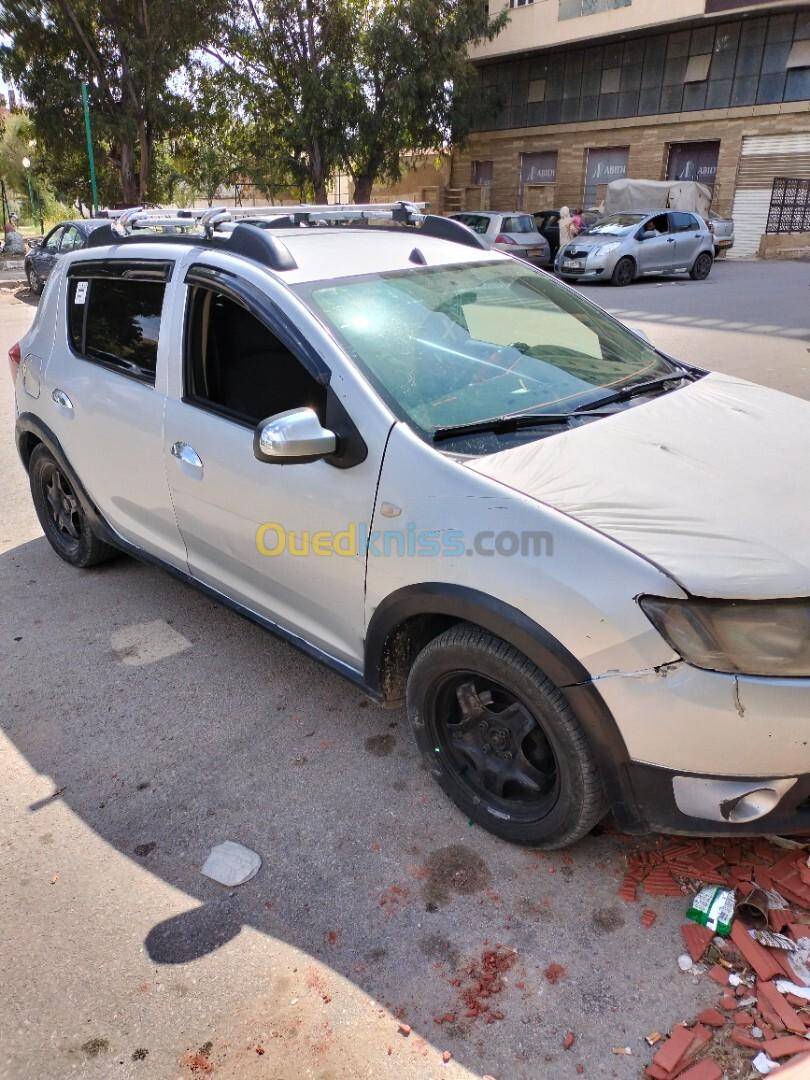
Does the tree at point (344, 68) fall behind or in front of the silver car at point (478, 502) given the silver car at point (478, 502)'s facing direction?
behind

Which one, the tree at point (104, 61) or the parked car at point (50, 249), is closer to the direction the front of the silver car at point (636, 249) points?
the parked car

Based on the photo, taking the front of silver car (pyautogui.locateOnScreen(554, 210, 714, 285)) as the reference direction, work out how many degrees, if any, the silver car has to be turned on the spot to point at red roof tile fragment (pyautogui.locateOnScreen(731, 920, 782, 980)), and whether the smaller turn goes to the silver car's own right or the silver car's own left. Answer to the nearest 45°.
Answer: approximately 45° to the silver car's own left

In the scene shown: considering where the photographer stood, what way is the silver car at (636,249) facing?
facing the viewer and to the left of the viewer

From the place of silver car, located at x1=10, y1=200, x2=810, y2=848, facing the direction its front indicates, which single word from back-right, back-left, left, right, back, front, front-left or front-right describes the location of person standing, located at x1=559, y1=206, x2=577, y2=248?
back-left

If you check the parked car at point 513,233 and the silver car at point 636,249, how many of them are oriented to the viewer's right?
0

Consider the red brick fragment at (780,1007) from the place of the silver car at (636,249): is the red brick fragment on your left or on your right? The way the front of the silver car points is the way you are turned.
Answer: on your left

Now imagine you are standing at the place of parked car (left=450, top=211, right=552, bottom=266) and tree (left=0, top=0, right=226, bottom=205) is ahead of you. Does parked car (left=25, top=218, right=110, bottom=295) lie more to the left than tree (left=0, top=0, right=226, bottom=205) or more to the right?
left

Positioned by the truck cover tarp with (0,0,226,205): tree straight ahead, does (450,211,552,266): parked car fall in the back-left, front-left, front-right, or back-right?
front-left

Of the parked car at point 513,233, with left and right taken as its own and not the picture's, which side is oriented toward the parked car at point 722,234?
right

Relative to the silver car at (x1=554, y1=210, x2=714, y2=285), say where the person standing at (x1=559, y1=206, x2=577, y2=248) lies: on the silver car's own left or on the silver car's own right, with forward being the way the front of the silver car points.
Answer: on the silver car's own right

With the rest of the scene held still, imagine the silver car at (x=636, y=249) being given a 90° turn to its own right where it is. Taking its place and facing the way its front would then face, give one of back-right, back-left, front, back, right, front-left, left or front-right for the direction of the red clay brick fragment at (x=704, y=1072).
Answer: back-left

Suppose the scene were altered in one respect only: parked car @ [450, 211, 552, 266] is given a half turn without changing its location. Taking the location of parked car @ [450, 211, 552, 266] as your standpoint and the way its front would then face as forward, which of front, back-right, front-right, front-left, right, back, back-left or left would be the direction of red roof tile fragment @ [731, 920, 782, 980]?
front-right

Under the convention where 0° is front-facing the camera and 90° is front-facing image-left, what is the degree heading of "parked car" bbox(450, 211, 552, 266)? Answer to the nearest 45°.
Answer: approximately 135°

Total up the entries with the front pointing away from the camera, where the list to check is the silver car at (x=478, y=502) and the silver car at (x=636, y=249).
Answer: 0

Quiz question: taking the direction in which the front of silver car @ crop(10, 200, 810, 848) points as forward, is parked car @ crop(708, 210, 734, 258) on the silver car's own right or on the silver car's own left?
on the silver car's own left

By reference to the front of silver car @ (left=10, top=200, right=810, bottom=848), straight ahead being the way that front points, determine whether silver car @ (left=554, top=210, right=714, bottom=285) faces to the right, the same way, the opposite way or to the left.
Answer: to the right

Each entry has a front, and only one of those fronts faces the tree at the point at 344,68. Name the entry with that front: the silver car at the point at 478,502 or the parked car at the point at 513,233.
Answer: the parked car
